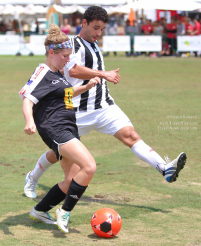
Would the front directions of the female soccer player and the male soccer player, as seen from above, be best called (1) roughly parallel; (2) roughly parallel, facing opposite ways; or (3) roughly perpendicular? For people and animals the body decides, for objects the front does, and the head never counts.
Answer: roughly parallel

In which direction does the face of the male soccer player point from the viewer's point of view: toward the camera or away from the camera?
toward the camera

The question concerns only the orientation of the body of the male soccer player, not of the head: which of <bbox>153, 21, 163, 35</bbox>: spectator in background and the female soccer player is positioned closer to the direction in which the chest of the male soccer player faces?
the female soccer player

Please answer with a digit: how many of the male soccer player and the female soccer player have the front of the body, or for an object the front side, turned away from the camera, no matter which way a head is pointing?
0

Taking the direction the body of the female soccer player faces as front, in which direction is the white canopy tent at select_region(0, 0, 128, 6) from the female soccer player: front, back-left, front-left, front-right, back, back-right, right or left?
back-left

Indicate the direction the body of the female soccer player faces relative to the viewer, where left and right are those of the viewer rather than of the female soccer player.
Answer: facing the viewer and to the right of the viewer

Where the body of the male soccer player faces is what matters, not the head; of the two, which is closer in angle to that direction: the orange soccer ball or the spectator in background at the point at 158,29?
the orange soccer ball

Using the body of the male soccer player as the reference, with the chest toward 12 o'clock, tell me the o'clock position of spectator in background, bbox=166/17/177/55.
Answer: The spectator in background is roughly at 8 o'clock from the male soccer player.
